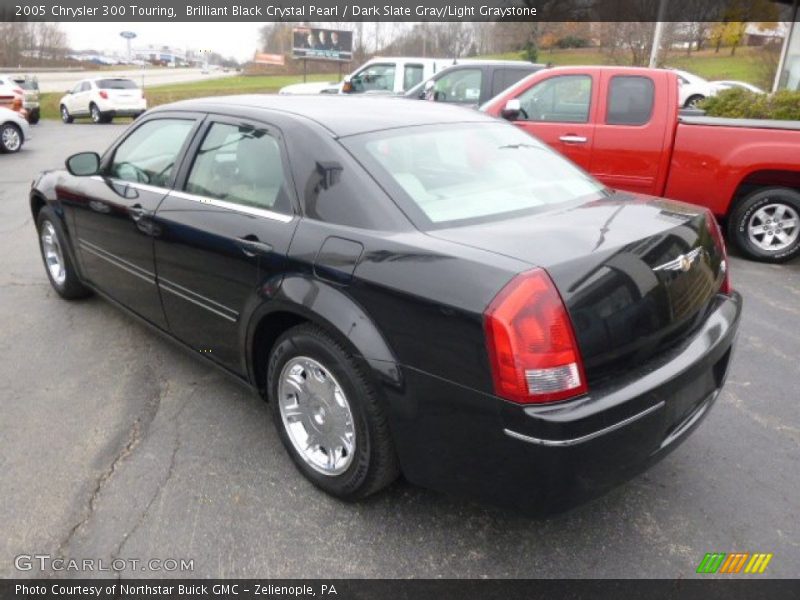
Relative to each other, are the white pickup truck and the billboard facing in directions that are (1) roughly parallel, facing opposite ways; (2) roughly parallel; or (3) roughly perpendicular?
roughly perpendicular

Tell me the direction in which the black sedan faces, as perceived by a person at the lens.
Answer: facing away from the viewer and to the left of the viewer

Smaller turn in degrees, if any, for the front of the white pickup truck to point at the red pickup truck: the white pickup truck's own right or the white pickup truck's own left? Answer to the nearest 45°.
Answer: approximately 90° to the white pickup truck's own left

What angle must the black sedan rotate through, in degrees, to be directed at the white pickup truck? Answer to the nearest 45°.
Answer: approximately 45° to its right

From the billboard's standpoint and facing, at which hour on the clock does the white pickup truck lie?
The white pickup truck is roughly at 12 o'clock from the billboard.

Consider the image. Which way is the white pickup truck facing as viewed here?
to the viewer's left

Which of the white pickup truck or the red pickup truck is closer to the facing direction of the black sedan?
the white pickup truck

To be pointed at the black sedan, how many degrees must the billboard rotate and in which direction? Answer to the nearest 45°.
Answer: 0° — it already faces it

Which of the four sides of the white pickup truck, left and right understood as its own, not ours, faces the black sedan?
left

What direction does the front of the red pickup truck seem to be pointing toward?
to the viewer's left

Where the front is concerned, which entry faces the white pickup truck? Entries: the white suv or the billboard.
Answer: the billboard

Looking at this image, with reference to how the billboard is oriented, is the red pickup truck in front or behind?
in front

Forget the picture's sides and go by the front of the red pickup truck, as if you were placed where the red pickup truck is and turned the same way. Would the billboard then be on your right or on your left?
on your right

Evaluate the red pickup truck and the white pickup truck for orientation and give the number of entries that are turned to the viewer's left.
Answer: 2

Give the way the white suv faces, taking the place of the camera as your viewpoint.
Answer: facing away from the viewer and to the left of the viewer

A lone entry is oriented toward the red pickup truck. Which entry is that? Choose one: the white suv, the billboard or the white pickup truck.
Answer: the billboard

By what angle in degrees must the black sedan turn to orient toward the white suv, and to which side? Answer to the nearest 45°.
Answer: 0° — it already faces it

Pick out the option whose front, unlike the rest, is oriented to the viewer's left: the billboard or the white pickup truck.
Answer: the white pickup truck

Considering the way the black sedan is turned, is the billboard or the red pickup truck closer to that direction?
the billboard

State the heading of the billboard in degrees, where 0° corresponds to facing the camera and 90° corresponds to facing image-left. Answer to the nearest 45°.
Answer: approximately 0°
